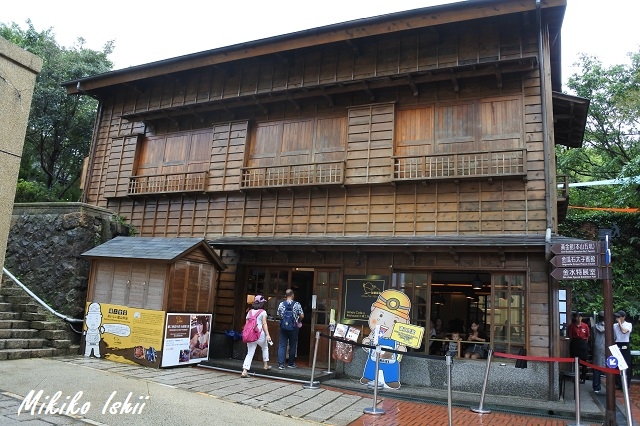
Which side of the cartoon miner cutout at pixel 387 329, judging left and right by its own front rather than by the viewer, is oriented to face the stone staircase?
right

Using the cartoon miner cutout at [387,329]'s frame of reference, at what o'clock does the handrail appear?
The handrail is roughly at 3 o'clock from the cartoon miner cutout.

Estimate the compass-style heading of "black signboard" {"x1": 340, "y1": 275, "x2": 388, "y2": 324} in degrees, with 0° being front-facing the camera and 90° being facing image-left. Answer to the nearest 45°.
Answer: approximately 0°

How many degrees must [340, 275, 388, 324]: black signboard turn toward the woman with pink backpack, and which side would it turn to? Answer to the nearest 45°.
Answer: approximately 45° to its right

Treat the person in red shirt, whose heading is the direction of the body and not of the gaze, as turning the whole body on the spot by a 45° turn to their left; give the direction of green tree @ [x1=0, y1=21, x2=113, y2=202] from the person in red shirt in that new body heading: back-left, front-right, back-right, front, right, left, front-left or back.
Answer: back-right

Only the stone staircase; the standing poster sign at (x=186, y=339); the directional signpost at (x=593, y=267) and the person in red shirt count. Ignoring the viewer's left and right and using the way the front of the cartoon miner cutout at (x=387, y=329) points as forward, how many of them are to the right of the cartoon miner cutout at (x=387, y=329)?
2

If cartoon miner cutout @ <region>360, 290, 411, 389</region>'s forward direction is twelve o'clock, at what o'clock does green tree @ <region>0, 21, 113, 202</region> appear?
The green tree is roughly at 4 o'clock from the cartoon miner cutout.

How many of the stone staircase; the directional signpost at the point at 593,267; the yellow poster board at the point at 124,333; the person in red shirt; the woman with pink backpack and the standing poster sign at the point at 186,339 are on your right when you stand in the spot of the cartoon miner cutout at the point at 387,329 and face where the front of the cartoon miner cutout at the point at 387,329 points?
4

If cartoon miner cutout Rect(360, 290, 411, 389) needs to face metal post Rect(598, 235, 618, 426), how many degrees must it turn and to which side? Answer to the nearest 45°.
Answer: approximately 45° to its left

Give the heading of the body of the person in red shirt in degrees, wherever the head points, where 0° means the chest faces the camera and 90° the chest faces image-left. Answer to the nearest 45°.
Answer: approximately 0°

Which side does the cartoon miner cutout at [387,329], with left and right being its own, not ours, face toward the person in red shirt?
left

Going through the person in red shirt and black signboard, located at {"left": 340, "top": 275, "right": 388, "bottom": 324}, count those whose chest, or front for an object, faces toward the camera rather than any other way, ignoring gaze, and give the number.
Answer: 2
